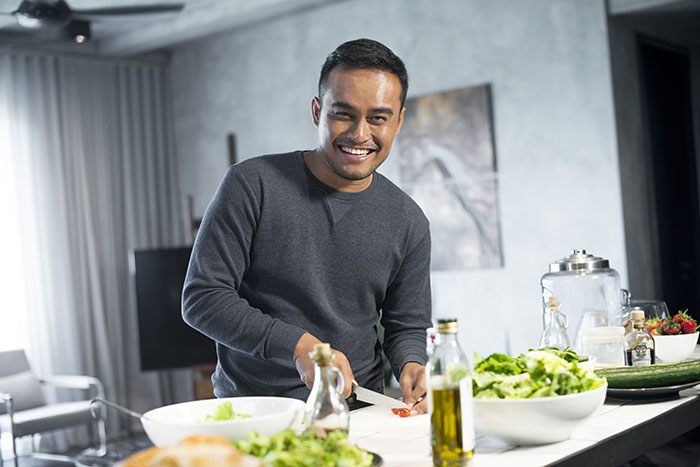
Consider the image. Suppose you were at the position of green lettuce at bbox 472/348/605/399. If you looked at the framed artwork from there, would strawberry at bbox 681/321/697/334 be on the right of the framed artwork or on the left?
right

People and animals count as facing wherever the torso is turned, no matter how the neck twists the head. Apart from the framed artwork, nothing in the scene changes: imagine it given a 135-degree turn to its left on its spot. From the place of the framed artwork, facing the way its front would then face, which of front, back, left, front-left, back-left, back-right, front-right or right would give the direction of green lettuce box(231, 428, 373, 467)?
right

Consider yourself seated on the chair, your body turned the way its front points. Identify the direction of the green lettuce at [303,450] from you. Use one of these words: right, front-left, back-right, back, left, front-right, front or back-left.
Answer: front-right

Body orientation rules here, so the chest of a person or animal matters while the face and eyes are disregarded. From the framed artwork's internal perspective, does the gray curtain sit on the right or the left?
on its right

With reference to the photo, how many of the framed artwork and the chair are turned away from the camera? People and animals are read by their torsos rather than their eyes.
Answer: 0

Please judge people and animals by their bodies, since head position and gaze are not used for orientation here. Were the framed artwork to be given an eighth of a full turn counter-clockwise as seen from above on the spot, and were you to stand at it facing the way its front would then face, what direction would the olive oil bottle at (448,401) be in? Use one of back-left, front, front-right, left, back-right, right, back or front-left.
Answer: front

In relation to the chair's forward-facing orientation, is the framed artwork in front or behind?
in front

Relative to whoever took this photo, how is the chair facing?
facing the viewer and to the right of the viewer

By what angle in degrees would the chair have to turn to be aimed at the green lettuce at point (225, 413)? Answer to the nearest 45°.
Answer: approximately 45° to its right

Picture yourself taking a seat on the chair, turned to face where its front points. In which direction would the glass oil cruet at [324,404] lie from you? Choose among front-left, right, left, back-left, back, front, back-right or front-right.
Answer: front-right

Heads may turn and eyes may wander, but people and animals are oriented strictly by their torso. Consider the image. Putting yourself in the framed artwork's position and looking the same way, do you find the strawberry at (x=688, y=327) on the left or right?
on its left

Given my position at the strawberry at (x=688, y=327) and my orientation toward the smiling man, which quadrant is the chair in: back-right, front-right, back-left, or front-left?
front-right

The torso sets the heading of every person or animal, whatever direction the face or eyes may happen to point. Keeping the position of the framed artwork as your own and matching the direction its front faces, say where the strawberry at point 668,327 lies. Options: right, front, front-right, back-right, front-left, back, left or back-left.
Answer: front-left

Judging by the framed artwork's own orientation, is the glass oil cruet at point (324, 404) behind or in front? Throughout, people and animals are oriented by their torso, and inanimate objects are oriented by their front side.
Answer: in front

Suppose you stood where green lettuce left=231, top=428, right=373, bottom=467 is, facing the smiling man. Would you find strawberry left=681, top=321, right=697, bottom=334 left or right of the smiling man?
right

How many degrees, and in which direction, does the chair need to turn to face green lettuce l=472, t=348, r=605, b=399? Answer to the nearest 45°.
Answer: approximately 45° to its right

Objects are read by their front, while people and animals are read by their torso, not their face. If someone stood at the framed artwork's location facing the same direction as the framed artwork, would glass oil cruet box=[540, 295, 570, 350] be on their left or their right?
on their left
